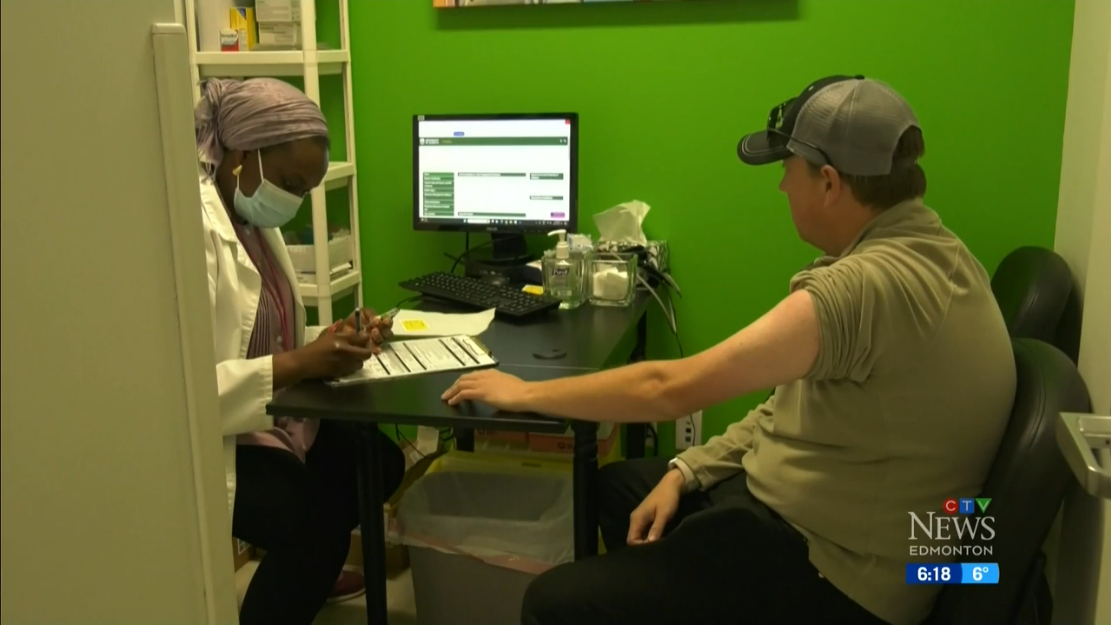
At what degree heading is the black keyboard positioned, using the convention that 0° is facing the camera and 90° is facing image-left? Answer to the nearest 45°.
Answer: approximately 45°

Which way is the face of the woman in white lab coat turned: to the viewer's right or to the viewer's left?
to the viewer's right

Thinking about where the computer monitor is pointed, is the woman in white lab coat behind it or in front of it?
in front

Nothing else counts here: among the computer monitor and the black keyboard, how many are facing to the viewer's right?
0

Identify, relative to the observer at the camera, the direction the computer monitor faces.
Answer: facing the viewer

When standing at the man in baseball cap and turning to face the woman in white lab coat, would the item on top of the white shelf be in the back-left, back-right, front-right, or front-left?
front-right

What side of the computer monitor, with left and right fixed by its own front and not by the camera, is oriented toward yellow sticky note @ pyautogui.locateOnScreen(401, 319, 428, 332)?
front

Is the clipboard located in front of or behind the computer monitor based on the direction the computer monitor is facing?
in front

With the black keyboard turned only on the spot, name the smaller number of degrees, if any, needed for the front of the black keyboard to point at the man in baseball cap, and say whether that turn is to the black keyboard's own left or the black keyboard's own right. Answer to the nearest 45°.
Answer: approximately 90° to the black keyboard's own left

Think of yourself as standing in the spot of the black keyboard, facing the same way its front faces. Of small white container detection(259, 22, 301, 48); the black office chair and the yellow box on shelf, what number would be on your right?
2
